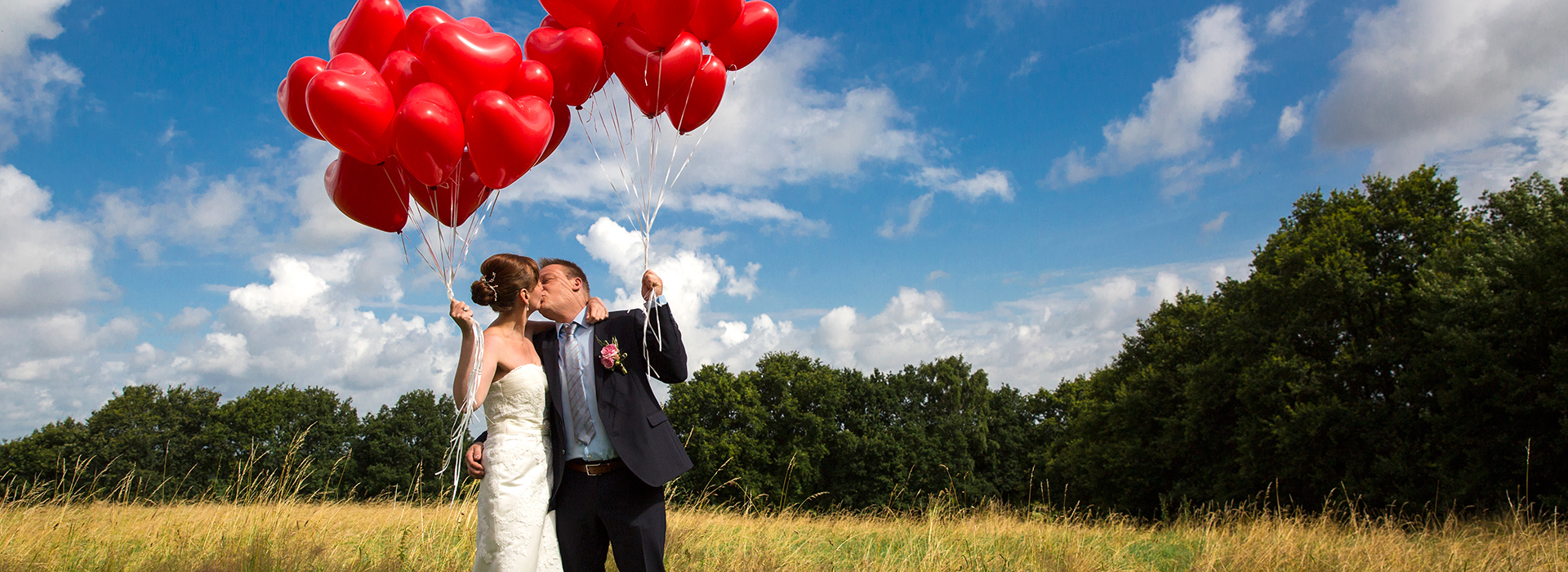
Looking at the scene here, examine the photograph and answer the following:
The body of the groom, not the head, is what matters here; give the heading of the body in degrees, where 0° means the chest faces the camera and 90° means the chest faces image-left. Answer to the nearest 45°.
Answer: approximately 45°

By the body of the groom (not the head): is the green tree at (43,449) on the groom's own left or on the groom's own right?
on the groom's own right

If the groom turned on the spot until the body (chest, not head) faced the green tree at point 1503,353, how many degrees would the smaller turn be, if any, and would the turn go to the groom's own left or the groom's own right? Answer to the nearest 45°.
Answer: approximately 180°

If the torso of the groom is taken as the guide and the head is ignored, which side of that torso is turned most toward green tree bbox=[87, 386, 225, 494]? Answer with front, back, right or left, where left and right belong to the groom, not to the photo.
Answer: right
